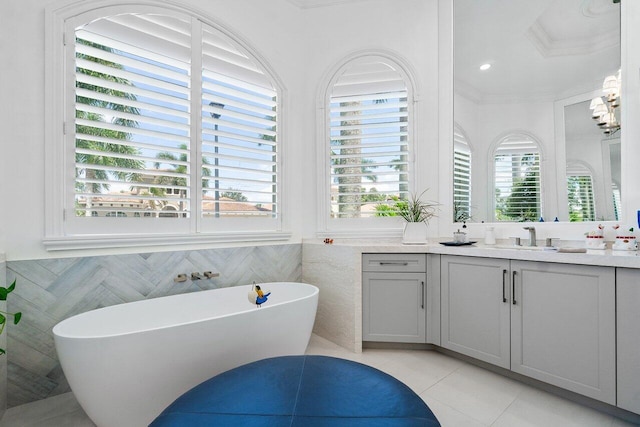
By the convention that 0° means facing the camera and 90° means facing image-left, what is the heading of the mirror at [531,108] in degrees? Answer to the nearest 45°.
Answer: approximately 0°

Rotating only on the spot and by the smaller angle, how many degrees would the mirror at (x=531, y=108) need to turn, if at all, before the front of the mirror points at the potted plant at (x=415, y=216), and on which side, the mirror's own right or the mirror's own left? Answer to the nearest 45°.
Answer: approximately 90° to the mirror's own right

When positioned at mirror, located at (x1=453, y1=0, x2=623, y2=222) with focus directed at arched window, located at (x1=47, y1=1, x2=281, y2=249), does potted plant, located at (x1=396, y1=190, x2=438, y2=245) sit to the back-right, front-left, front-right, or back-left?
front-right

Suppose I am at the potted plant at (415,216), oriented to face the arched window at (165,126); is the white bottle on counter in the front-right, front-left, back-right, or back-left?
back-left

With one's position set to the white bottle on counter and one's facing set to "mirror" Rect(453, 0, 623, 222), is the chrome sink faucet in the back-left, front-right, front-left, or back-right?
front-right

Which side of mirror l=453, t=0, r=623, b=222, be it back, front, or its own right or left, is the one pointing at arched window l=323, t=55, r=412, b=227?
right

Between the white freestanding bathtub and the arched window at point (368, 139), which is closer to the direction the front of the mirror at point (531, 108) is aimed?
the white freestanding bathtub

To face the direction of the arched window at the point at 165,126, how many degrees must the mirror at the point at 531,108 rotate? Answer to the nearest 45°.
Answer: approximately 45° to its right

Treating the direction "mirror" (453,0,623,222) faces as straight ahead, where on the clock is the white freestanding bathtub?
The white freestanding bathtub is roughly at 1 o'clock from the mirror.

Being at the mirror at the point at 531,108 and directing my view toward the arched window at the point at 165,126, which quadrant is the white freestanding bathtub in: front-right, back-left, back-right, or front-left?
front-left

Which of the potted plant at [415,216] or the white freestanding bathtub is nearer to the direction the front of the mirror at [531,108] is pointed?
the white freestanding bathtub

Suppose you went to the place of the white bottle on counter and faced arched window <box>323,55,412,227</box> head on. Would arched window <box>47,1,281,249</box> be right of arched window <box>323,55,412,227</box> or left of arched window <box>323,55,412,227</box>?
left
